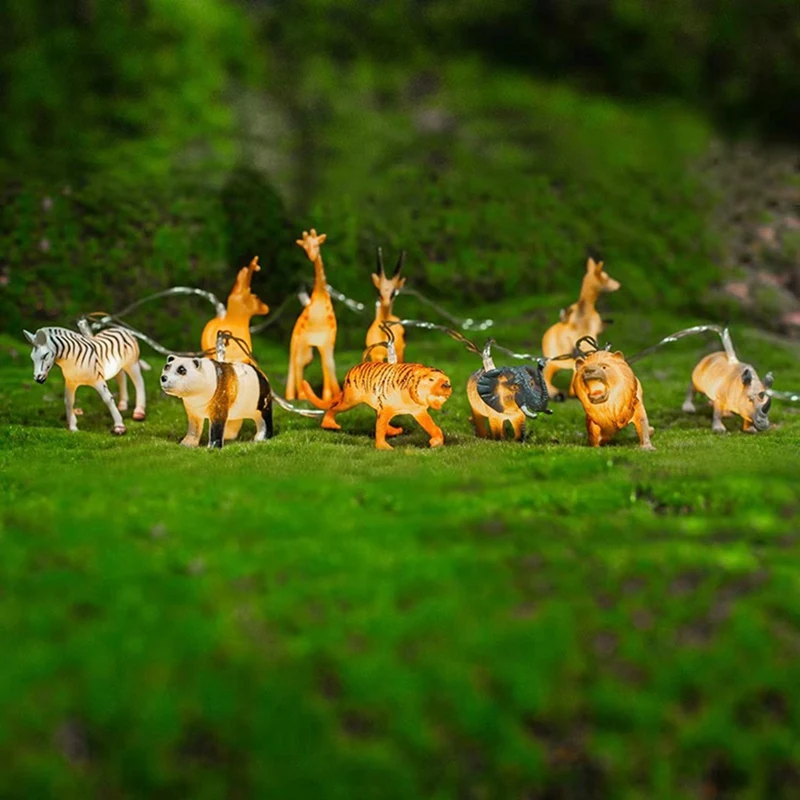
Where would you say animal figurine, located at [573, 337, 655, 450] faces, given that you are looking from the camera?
facing the viewer and to the left of the viewer

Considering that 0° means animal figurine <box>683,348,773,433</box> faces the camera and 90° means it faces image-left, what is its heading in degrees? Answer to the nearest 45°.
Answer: approximately 315°

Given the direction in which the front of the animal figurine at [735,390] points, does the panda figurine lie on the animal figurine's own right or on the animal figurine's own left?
on the animal figurine's own right

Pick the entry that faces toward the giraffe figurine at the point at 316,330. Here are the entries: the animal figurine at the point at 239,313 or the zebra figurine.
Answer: the animal figurine

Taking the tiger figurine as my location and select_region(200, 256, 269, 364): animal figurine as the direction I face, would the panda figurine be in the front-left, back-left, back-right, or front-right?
front-left

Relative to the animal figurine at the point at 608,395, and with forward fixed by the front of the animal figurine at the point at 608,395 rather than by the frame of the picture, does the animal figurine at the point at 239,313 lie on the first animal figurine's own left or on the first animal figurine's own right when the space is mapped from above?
on the first animal figurine's own right

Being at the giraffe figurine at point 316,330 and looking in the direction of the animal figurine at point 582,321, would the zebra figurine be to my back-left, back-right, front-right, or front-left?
back-right

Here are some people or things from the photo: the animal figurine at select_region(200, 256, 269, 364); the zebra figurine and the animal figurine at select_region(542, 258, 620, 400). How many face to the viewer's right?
2

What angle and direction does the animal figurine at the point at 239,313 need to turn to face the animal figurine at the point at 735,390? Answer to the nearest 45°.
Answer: approximately 45° to its right

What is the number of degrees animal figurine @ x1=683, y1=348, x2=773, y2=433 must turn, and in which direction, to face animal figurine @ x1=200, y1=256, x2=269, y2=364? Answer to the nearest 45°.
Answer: approximately 135° to its right

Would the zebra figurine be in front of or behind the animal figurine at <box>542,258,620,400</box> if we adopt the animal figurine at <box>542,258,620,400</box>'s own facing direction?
behind

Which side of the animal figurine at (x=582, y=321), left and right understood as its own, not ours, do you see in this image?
right

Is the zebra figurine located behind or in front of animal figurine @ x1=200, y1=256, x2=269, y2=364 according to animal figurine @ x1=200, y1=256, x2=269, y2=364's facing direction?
behind

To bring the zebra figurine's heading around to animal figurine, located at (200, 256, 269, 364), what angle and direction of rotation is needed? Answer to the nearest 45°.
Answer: approximately 180°

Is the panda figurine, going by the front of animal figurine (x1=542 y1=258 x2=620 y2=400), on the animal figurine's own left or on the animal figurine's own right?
on the animal figurine's own right

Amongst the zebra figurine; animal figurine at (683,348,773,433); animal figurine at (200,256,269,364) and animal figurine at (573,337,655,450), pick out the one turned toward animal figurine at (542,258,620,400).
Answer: animal figurine at (200,256,269,364)

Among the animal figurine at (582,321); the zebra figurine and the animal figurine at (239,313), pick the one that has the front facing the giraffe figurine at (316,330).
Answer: the animal figurine at (239,313)
